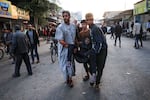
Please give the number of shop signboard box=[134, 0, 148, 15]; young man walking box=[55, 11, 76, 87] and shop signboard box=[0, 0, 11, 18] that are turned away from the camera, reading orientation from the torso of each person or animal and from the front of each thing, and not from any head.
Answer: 0

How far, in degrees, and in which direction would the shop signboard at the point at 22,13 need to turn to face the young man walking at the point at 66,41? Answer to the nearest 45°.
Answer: approximately 45° to its right

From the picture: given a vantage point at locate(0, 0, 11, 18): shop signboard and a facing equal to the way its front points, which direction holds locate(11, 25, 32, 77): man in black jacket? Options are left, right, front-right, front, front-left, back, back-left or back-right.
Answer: front-right

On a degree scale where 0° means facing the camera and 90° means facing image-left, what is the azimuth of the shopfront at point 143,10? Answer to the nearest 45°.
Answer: approximately 45°

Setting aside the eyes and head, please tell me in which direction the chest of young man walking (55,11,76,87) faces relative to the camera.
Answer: toward the camera

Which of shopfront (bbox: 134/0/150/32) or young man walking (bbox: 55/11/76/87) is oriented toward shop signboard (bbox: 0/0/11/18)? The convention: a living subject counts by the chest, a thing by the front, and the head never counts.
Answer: the shopfront

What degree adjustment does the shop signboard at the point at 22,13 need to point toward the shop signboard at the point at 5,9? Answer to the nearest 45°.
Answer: approximately 45° to its right

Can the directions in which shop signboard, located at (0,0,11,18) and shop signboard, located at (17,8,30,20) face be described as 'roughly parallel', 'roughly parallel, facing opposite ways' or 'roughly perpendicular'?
roughly parallel

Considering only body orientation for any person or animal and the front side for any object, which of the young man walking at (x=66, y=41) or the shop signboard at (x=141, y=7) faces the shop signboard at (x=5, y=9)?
the shop signboard at (x=141, y=7)

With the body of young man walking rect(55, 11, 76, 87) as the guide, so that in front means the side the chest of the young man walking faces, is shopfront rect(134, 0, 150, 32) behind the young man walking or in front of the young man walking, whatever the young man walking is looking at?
behind

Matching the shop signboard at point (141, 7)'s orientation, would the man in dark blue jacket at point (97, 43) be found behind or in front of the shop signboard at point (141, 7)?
in front

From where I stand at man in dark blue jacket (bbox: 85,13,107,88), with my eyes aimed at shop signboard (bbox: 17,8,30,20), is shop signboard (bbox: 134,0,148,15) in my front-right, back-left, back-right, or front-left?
front-right

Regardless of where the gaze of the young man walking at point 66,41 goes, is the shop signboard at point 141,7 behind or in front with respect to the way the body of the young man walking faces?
behind

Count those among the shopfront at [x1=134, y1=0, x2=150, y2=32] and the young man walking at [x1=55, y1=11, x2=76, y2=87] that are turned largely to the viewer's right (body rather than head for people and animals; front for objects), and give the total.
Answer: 0

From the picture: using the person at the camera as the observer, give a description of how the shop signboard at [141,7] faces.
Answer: facing the viewer and to the left of the viewer

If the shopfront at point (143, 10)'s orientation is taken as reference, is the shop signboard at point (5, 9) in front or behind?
in front

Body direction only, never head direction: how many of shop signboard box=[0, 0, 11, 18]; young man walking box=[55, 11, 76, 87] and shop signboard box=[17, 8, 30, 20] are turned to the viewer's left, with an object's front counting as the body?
0

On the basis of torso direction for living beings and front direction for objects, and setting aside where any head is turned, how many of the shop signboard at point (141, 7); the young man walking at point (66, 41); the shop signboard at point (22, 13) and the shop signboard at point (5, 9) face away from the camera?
0

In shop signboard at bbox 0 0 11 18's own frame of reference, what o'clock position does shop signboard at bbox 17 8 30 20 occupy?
shop signboard at bbox 17 8 30 20 is roughly at 8 o'clock from shop signboard at bbox 0 0 11 18.
